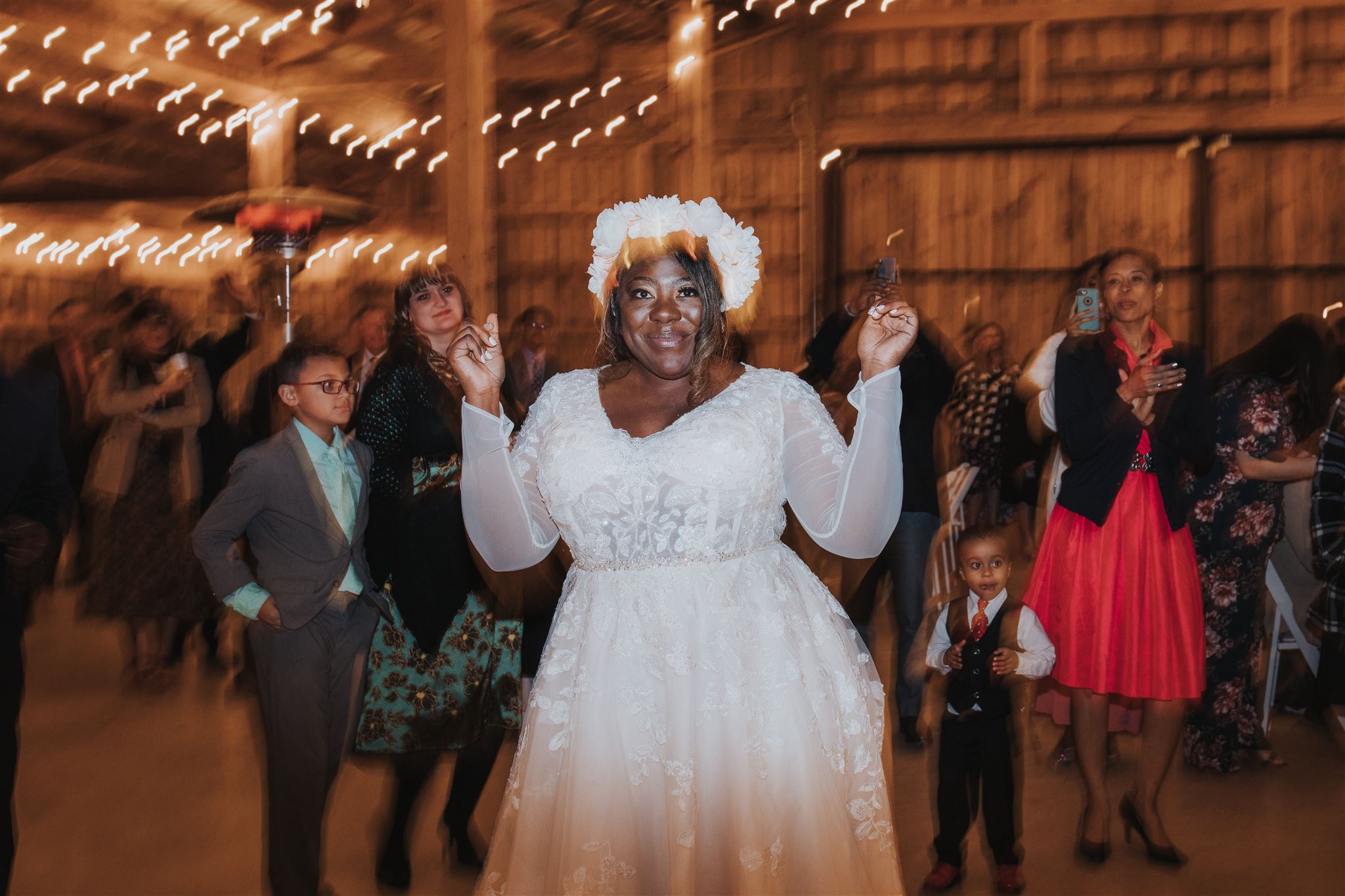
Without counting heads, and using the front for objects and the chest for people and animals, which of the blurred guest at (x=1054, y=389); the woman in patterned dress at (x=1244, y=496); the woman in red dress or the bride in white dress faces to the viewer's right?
the woman in patterned dress

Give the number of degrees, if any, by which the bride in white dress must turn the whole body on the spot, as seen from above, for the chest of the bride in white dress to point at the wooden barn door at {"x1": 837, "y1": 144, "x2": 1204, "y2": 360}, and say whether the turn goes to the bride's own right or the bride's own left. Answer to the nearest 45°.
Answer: approximately 180°

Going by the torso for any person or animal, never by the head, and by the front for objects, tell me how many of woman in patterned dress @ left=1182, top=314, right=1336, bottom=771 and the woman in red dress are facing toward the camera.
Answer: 1

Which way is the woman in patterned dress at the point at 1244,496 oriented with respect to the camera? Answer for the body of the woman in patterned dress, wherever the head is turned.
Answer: to the viewer's right

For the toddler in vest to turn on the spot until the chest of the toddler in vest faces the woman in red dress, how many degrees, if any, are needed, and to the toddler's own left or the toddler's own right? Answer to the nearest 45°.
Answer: approximately 135° to the toddler's own left

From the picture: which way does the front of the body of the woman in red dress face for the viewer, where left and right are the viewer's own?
facing the viewer

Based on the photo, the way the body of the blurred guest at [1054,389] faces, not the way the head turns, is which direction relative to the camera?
toward the camera

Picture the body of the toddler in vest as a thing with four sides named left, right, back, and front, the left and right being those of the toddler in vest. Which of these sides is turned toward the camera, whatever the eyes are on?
front

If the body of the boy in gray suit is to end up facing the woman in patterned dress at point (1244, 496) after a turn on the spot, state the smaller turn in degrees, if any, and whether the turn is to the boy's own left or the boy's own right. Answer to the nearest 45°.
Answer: approximately 45° to the boy's own left

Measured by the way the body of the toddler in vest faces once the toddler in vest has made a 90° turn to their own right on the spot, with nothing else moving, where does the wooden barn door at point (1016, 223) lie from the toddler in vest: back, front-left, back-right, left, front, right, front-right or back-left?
right

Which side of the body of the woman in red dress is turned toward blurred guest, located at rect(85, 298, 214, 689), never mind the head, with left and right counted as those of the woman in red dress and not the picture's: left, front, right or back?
right
